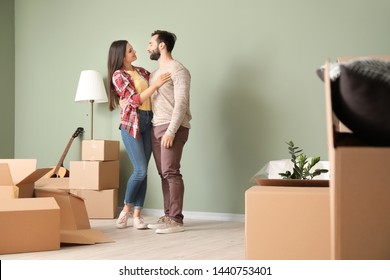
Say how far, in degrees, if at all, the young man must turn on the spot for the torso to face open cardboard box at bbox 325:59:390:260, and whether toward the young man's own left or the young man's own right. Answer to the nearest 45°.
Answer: approximately 90° to the young man's own left

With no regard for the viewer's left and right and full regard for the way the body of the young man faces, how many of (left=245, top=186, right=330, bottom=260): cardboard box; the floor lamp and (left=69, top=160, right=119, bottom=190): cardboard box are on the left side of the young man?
1

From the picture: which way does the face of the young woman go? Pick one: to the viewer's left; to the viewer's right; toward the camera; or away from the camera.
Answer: to the viewer's right

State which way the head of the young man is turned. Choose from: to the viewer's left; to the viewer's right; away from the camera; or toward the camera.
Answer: to the viewer's left

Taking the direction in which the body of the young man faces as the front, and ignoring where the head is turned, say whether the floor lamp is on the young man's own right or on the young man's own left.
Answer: on the young man's own right

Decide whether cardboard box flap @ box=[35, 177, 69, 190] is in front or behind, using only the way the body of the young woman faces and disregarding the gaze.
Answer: behind

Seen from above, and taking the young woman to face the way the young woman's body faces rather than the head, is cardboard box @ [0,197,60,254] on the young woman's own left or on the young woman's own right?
on the young woman's own right

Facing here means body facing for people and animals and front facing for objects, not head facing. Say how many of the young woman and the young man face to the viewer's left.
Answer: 1

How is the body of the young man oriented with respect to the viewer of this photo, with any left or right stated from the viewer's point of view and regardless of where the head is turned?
facing to the left of the viewer

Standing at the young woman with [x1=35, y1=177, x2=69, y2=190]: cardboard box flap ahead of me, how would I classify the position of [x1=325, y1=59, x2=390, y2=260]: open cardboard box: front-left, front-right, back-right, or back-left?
back-left

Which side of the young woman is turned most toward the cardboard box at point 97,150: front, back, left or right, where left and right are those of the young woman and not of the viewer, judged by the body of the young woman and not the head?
back

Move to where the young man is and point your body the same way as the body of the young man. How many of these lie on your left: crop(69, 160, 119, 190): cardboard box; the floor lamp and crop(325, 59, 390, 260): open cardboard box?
1

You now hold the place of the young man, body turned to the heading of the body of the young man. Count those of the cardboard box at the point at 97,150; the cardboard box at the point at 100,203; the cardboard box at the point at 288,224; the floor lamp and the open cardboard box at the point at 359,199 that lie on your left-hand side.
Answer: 2

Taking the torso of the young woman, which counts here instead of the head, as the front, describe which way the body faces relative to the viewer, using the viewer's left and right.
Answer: facing the viewer and to the right of the viewer

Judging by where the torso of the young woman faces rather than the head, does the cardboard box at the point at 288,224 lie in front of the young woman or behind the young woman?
in front

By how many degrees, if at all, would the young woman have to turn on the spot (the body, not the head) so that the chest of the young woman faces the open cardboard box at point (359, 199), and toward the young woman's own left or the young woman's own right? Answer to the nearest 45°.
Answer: approximately 45° to the young woman's own right

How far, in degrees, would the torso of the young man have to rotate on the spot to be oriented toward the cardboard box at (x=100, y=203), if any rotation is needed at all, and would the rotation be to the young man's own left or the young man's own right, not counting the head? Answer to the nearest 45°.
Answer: approximately 45° to the young man's own right
